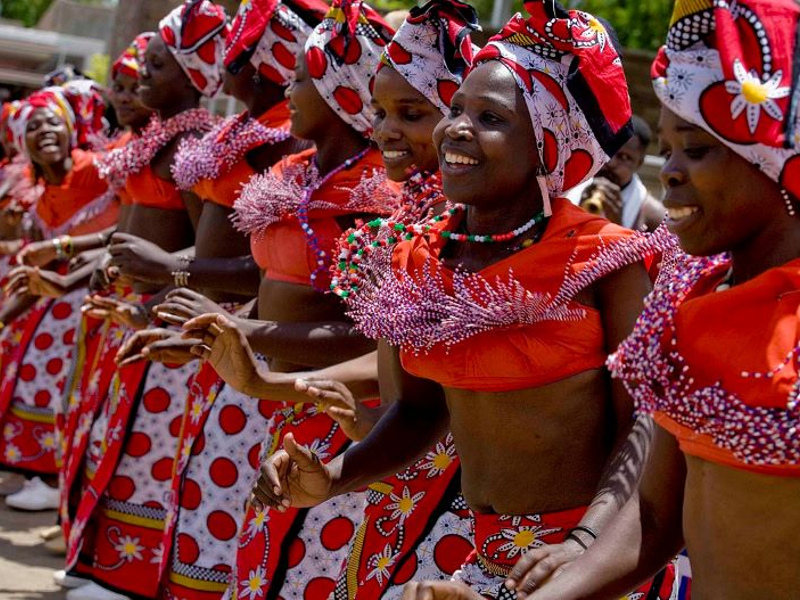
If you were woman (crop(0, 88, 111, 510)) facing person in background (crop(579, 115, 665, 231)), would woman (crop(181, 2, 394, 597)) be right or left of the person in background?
right

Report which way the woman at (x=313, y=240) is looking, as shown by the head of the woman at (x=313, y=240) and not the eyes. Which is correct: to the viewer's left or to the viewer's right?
to the viewer's left

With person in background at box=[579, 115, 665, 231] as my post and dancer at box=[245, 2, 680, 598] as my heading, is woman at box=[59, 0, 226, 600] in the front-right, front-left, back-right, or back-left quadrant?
front-right

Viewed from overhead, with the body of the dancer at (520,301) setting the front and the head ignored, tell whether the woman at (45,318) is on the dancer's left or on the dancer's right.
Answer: on the dancer's right

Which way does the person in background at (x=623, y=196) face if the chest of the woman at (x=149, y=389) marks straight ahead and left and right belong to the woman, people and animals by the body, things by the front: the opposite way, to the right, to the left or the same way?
the same way

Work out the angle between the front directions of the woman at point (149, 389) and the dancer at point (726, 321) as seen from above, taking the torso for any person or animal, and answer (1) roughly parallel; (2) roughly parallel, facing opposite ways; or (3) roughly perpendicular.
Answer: roughly parallel

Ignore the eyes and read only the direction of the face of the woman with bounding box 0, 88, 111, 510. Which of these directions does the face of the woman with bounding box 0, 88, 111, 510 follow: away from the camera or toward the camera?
toward the camera

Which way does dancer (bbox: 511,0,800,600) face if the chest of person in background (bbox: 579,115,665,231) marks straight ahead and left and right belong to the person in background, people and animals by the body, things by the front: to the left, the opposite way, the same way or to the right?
the same way

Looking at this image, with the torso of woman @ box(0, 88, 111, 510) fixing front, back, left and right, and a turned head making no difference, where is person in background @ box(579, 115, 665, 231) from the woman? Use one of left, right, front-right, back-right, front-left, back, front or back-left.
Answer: left

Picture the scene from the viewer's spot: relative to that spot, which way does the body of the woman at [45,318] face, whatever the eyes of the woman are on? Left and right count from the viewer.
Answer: facing the viewer and to the left of the viewer

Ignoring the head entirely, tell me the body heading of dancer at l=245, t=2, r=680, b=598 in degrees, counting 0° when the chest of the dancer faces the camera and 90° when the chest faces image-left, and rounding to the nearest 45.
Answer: approximately 45°

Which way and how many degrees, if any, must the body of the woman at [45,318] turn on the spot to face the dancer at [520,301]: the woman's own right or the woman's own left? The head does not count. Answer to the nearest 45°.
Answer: approximately 45° to the woman's own left

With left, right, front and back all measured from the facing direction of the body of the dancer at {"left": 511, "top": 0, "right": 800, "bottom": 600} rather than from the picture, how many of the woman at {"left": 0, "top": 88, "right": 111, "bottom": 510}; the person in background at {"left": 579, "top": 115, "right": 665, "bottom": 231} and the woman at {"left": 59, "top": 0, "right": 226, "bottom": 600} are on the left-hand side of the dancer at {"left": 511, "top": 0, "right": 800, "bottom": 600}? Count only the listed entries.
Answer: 0

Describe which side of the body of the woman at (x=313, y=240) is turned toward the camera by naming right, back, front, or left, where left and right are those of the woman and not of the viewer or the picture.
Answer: left

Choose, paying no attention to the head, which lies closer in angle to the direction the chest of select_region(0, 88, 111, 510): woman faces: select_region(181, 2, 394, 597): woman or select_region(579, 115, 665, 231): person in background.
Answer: the woman

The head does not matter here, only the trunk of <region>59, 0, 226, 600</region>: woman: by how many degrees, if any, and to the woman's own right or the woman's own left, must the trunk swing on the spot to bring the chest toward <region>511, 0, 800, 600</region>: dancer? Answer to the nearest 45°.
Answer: approximately 90° to the woman's own left
